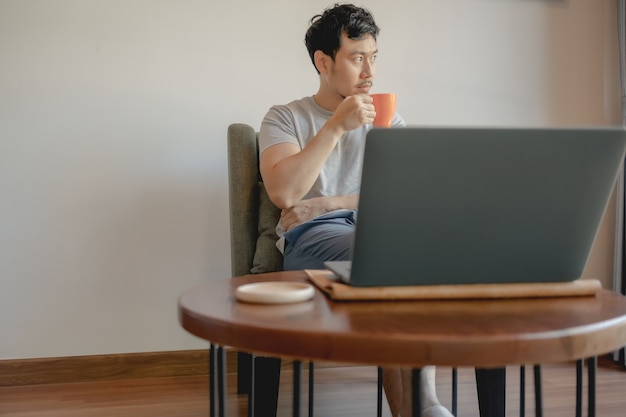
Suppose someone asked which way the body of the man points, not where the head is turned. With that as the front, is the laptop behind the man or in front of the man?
in front

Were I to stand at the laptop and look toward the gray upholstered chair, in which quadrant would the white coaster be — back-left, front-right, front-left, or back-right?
front-left

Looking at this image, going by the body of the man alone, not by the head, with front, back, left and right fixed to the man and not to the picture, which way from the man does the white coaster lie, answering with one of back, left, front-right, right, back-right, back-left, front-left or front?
front-right
